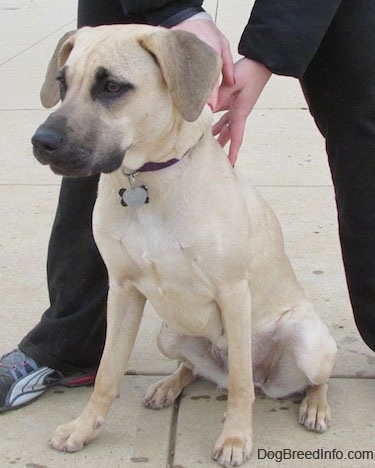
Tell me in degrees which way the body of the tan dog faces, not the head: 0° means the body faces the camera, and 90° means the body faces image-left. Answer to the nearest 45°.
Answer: approximately 45°
